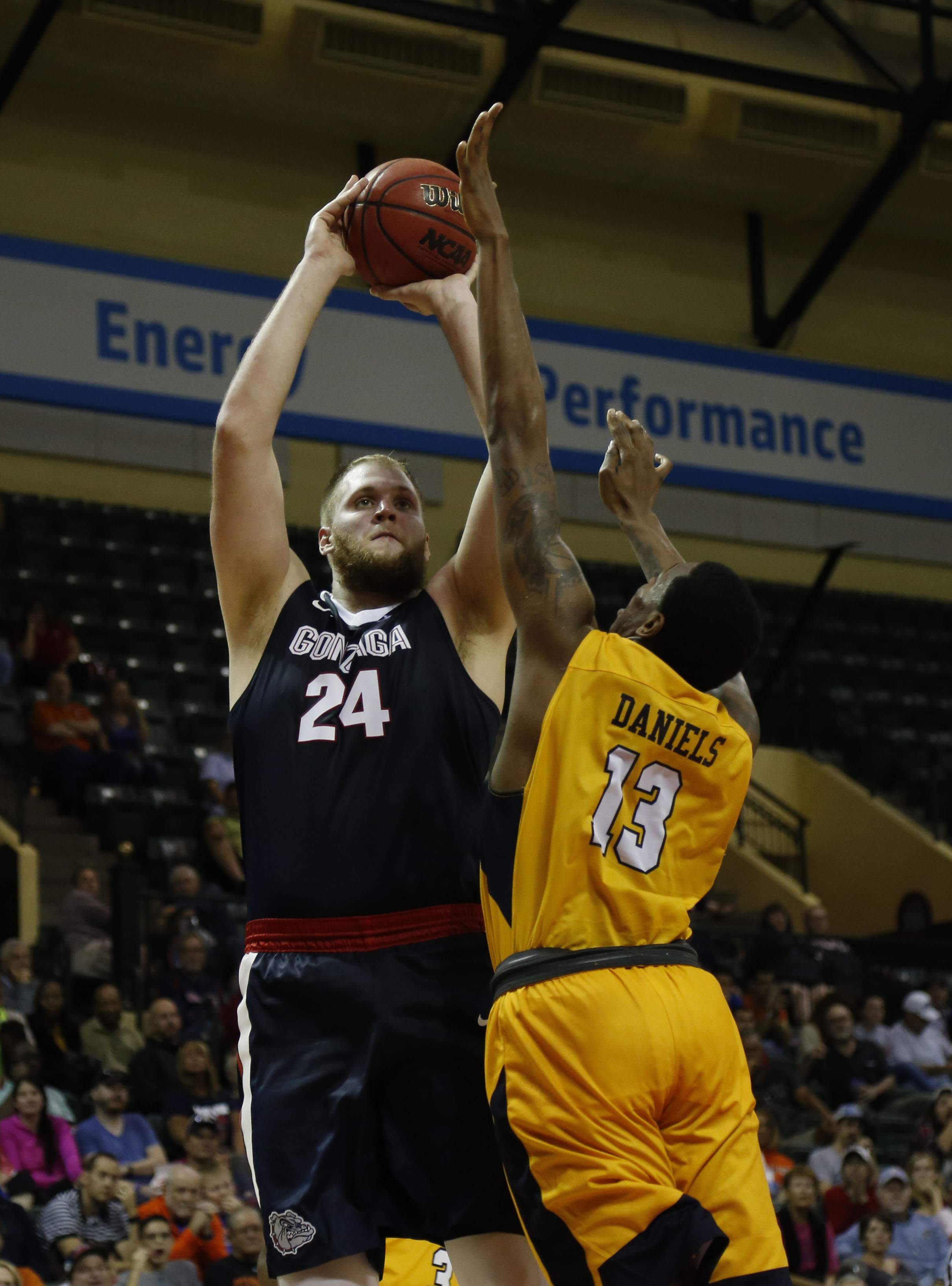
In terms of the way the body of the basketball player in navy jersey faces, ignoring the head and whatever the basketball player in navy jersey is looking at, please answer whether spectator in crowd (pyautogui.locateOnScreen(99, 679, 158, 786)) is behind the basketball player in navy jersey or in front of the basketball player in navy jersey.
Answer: behind

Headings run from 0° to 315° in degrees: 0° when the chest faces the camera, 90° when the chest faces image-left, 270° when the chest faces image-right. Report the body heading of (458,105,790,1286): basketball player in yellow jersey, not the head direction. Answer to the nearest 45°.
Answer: approximately 135°

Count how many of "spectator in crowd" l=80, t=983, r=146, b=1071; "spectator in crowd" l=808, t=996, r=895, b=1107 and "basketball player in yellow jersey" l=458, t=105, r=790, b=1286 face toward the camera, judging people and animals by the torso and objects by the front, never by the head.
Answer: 2

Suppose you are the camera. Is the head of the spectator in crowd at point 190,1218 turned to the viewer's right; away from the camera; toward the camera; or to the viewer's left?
toward the camera

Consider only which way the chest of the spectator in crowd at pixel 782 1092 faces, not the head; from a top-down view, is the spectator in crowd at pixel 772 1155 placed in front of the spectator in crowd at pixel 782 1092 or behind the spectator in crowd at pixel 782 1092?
in front

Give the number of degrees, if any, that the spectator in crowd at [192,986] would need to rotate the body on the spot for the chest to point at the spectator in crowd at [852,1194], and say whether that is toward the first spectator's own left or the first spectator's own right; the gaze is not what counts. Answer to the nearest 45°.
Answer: approximately 90° to the first spectator's own left

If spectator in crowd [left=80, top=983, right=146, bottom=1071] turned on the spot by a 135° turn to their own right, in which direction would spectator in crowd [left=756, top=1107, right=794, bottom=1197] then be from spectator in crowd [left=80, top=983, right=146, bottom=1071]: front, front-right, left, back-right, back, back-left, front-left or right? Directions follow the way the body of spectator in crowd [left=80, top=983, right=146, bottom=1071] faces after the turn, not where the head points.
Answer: back-right

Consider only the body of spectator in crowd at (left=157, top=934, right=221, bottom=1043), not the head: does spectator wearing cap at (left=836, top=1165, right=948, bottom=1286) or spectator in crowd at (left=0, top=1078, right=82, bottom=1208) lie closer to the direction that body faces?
the spectator in crowd

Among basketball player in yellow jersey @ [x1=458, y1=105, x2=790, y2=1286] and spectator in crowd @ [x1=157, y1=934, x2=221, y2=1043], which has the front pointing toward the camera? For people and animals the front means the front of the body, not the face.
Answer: the spectator in crowd

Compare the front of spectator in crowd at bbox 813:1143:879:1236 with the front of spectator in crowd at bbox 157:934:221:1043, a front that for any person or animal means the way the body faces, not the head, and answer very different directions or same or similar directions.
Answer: same or similar directions

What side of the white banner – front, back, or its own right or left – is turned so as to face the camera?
front

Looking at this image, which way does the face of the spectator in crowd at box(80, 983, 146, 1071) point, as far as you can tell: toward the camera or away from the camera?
toward the camera

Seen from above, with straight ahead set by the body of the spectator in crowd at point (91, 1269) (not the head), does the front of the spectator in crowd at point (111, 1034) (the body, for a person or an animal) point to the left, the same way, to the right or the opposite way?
the same way

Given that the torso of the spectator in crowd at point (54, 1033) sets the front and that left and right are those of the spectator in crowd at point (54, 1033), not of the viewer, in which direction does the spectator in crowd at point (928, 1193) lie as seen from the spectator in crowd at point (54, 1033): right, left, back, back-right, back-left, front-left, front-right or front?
left

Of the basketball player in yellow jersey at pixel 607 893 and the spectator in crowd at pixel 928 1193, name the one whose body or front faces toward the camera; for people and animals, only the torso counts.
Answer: the spectator in crowd

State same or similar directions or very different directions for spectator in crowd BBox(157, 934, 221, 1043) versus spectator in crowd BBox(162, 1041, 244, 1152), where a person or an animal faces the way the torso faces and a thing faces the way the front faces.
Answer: same or similar directions

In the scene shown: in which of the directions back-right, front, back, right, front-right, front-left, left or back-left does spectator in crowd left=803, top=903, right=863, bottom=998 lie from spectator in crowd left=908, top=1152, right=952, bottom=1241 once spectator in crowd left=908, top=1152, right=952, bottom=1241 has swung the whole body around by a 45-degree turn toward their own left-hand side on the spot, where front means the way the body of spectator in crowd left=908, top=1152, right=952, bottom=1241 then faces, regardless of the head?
back-left

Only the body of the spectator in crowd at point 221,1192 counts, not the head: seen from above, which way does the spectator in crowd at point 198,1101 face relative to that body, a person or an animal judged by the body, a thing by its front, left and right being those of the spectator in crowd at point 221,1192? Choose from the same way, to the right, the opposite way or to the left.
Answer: the same way

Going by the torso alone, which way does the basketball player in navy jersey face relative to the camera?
toward the camera
